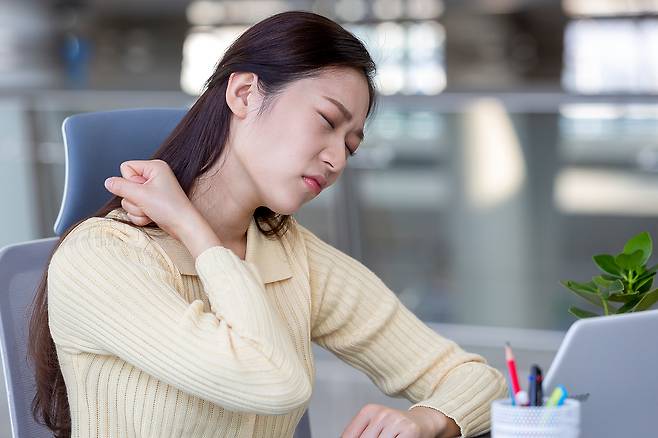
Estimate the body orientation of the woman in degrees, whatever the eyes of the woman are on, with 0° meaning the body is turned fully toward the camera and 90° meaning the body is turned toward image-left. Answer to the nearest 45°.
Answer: approximately 315°
